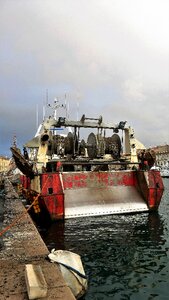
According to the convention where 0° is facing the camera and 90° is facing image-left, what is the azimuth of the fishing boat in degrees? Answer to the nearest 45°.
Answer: approximately 180°

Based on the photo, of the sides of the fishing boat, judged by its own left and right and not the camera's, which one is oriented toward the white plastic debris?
back
